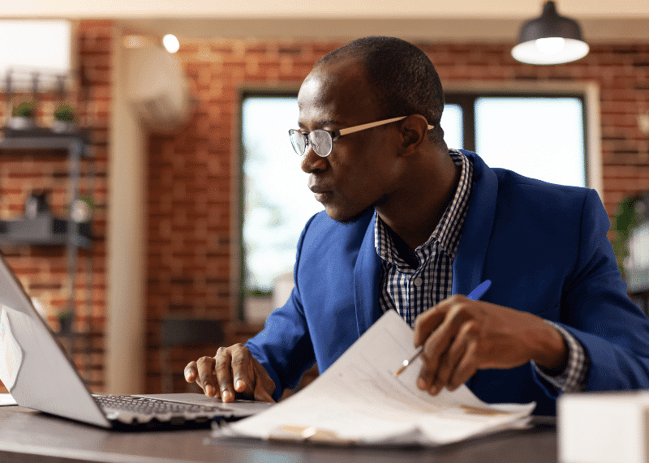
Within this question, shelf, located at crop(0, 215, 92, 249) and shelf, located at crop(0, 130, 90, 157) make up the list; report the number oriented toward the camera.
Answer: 2

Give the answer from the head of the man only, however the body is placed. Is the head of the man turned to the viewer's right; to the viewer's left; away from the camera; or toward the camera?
to the viewer's left

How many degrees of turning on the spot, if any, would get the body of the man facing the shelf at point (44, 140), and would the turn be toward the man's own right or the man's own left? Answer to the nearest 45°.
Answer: approximately 90° to the man's own right

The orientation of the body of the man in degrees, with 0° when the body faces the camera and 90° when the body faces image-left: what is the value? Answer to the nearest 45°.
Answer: approximately 45°

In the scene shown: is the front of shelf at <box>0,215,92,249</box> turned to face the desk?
yes

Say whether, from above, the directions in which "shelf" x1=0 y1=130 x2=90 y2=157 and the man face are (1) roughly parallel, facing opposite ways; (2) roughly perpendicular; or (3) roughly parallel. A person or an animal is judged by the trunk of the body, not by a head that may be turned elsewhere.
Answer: roughly perpendicular

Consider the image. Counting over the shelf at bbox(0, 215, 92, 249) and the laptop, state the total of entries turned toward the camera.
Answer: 1

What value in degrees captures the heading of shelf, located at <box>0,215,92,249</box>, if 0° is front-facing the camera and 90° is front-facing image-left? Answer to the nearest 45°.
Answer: approximately 0°

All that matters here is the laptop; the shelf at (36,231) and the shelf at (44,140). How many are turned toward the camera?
2
